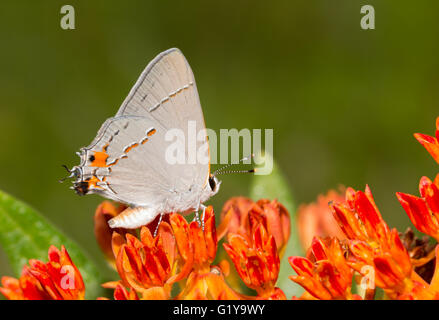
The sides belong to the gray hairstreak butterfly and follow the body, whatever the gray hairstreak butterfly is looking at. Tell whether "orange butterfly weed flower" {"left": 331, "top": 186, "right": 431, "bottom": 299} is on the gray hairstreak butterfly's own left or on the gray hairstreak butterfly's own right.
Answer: on the gray hairstreak butterfly's own right

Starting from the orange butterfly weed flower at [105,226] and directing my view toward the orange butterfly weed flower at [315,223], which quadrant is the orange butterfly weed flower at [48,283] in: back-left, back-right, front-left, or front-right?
back-right

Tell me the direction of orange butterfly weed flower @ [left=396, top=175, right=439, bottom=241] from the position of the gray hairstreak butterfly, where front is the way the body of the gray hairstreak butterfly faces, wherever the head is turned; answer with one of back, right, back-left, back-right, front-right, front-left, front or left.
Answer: front-right

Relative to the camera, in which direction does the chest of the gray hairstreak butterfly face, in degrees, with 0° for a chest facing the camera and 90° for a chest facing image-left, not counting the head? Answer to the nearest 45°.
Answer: approximately 270°

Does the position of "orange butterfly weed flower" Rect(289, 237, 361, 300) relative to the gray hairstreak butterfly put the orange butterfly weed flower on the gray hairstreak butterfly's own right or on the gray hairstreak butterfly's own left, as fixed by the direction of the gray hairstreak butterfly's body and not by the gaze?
on the gray hairstreak butterfly's own right

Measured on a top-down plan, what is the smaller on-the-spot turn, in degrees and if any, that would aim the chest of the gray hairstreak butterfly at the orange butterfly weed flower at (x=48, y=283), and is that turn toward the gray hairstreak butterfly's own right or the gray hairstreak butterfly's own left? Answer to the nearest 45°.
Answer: approximately 135° to the gray hairstreak butterfly's own right

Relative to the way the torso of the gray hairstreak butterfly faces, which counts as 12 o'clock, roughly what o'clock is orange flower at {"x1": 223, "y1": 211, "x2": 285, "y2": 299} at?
The orange flower is roughly at 12 o'clock from the gray hairstreak butterfly.
